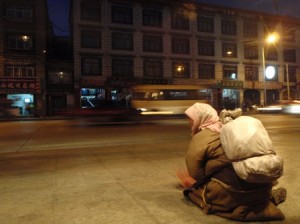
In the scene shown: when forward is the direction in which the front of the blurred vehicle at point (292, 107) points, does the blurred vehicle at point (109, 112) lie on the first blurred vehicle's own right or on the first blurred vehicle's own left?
on the first blurred vehicle's own left

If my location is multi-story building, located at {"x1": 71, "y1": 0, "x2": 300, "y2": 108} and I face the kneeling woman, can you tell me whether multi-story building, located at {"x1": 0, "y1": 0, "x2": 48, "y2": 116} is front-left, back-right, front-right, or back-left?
front-right

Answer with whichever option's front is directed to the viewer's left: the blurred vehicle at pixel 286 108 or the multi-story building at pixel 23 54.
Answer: the blurred vehicle

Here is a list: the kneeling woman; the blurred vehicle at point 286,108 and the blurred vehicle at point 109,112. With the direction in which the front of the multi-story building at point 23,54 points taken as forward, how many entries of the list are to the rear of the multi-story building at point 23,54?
0

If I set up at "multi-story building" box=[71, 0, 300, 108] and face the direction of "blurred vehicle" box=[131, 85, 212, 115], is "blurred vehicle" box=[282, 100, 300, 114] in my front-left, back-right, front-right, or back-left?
front-left

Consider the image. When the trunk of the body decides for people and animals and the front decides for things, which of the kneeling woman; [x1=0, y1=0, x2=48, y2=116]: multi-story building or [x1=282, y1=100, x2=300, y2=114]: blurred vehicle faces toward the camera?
the multi-story building

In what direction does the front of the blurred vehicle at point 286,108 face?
to the viewer's left

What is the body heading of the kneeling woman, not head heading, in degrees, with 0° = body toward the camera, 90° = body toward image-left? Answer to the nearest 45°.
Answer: approximately 90°

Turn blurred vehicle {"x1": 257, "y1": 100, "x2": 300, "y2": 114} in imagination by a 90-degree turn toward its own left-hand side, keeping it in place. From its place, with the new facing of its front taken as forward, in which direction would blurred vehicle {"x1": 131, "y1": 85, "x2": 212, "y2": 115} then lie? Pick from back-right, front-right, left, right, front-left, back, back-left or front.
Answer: front-right

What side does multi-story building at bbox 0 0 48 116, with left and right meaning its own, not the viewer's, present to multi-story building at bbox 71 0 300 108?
left

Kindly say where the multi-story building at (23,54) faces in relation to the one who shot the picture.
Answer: facing the viewer
